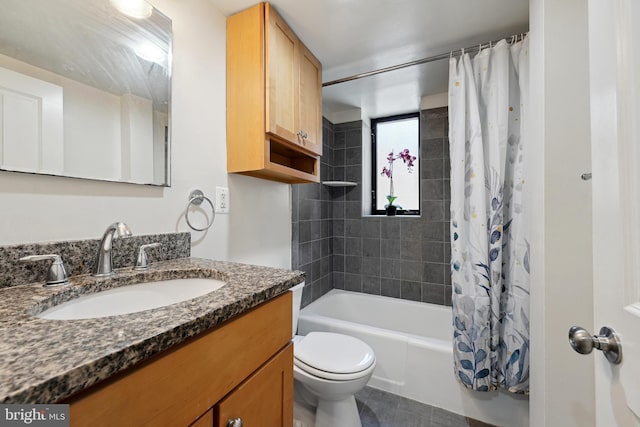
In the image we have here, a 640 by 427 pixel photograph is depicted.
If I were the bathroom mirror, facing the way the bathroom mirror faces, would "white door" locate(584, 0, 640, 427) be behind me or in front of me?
in front

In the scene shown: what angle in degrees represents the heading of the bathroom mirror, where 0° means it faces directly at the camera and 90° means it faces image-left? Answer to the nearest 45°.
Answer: approximately 315°

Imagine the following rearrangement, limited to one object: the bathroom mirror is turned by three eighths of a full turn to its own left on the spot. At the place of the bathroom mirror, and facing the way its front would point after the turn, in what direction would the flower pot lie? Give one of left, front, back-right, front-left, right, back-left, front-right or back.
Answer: right

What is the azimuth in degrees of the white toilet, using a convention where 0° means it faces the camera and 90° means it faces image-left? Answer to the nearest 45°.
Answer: approximately 315°

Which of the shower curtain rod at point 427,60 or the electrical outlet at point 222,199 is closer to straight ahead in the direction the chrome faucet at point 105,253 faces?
the shower curtain rod

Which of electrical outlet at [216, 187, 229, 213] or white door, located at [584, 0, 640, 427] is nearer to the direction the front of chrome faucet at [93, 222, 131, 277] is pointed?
the white door

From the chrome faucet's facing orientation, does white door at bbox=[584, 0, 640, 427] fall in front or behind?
in front

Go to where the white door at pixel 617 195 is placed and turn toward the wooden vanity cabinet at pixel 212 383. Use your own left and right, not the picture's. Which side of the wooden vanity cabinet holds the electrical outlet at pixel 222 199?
right

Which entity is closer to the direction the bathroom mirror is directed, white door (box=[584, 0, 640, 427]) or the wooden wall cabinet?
the white door

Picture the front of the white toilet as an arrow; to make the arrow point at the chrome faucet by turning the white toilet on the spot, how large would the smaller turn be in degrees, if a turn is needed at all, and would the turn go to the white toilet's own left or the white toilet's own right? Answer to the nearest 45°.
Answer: approximately 90° to the white toilet's own right

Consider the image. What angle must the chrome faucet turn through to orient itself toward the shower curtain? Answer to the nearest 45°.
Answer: approximately 45° to its left

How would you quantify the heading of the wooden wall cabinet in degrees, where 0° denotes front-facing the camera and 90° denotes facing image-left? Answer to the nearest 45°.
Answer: approximately 315°

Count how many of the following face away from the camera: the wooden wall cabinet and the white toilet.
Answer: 0
